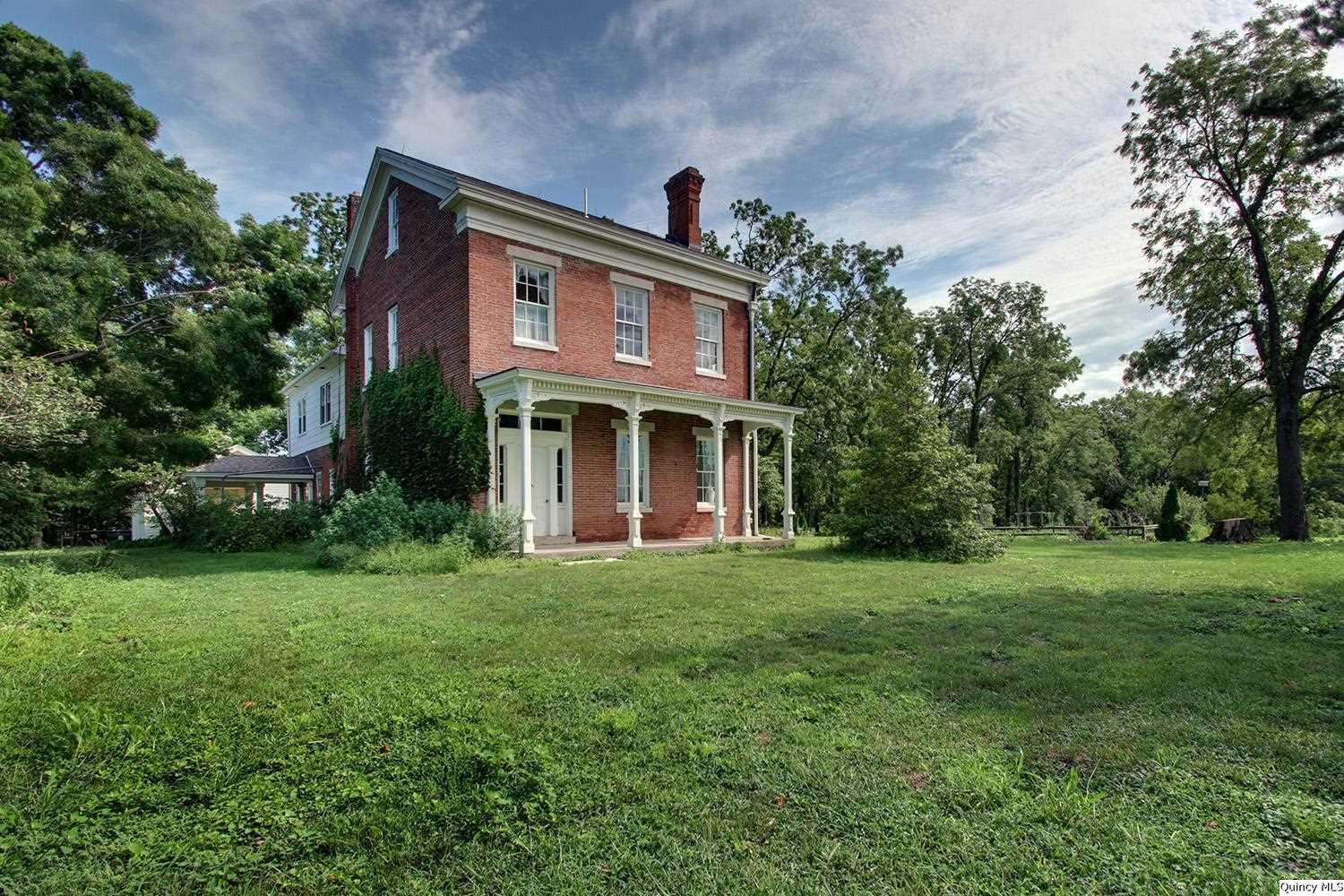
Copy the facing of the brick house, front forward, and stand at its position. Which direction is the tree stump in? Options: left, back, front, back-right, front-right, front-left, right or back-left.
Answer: front-left

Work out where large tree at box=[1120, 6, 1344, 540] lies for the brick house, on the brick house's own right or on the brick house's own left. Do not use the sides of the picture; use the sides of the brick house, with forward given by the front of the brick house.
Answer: on the brick house's own left

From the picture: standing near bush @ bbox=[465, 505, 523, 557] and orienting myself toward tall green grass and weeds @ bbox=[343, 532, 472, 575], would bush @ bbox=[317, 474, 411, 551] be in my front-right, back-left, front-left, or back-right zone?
front-right

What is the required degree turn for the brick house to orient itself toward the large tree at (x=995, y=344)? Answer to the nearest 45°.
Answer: approximately 90° to its left

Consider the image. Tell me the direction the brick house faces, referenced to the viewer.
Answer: facing the viewer and to the right of the viewer

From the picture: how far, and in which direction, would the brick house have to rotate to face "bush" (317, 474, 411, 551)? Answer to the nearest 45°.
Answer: approximately 90° to its right

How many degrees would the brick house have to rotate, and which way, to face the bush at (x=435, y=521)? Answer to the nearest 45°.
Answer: approximately 90° to its right

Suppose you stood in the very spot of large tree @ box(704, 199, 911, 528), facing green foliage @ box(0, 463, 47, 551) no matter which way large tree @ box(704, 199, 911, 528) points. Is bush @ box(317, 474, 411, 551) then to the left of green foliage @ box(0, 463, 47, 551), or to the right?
left

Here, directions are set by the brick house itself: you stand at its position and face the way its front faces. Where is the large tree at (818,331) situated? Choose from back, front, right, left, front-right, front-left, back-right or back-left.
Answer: left

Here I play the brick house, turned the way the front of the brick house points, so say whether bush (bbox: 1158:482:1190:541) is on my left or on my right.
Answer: on my left

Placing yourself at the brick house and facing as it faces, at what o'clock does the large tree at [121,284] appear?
The large tree is roughly at 5 o'clock from the brick house.
